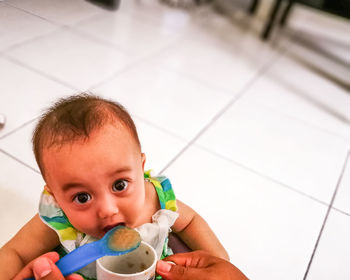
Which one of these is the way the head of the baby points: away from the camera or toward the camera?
toward the camera

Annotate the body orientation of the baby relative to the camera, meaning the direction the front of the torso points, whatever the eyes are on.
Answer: toward the camera
